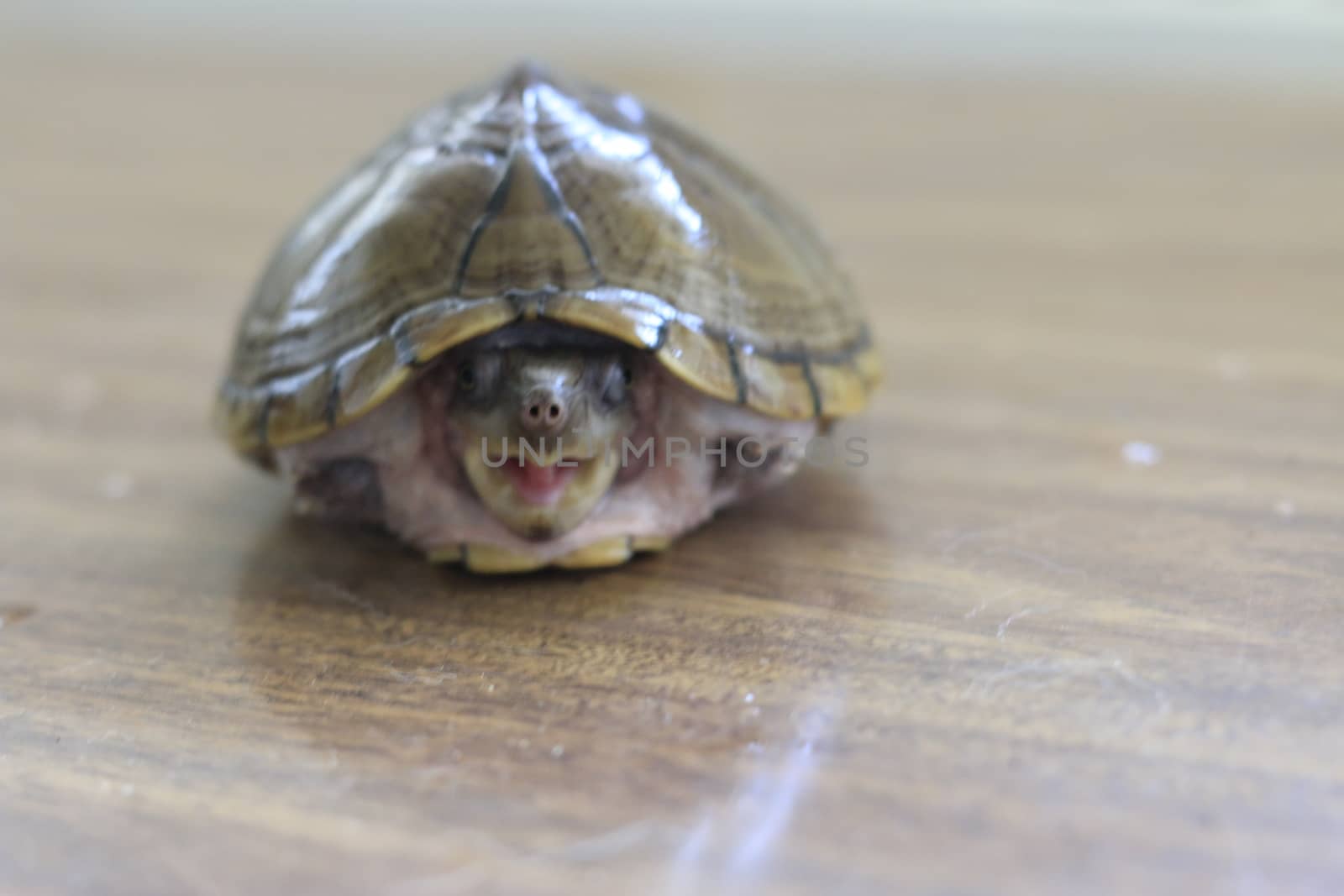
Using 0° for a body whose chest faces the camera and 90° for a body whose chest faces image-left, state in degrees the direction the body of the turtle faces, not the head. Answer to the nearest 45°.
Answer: approximately 0°
